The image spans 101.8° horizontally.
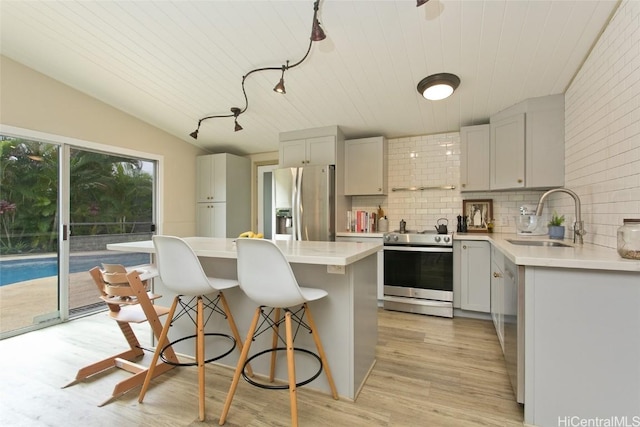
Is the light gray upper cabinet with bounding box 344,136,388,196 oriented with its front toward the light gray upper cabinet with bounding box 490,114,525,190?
no

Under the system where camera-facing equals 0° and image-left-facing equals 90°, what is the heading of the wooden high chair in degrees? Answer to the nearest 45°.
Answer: approximately 225°

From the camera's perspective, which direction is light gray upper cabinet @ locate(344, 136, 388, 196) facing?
toward the camera

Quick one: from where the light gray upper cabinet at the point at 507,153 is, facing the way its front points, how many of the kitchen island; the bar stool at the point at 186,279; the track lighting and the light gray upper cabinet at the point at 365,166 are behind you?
0

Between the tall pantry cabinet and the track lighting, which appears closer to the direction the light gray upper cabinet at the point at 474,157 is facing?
the track lighting

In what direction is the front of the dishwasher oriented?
to the viewer's left

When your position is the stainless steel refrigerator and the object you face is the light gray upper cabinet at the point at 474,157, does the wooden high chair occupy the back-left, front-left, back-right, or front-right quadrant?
back-right

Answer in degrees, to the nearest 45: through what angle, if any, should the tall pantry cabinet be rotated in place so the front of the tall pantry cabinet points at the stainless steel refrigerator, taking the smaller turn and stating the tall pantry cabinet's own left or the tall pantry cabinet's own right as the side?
approximately 90° to the tall pantry cabinet's own left

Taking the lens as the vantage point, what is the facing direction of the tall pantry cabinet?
facing the viewer and to the left of the viewer

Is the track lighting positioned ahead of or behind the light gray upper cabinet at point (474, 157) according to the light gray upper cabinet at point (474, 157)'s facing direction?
ahead

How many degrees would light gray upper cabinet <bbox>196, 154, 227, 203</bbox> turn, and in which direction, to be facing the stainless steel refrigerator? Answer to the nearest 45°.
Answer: approximately 45° to its left

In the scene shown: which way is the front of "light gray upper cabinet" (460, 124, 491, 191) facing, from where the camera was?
facing the viewer

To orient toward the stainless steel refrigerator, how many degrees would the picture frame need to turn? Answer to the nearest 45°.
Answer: approximately 45° to its right
